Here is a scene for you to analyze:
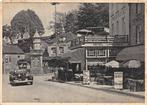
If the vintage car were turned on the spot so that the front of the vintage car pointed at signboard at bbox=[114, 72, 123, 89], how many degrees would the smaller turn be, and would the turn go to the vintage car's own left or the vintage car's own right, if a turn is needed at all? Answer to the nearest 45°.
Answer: approximately 90° to the vintage car's own left

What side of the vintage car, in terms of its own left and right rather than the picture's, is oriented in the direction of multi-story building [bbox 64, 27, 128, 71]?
left

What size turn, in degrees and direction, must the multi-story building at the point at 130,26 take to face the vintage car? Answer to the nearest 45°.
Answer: approximately 45° to its right

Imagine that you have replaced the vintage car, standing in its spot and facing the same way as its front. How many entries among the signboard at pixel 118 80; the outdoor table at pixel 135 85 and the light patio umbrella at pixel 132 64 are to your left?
3

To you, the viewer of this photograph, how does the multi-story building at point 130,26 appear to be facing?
facing the viewer and to the left of the viewer

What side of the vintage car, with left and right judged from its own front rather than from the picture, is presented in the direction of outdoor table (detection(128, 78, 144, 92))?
left

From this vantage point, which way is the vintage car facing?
toward the camera

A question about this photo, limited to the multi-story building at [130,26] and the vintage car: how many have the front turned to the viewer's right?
0

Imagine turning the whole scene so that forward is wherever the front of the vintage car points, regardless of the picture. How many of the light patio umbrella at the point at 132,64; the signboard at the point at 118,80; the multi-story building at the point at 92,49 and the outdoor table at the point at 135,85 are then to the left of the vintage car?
4
